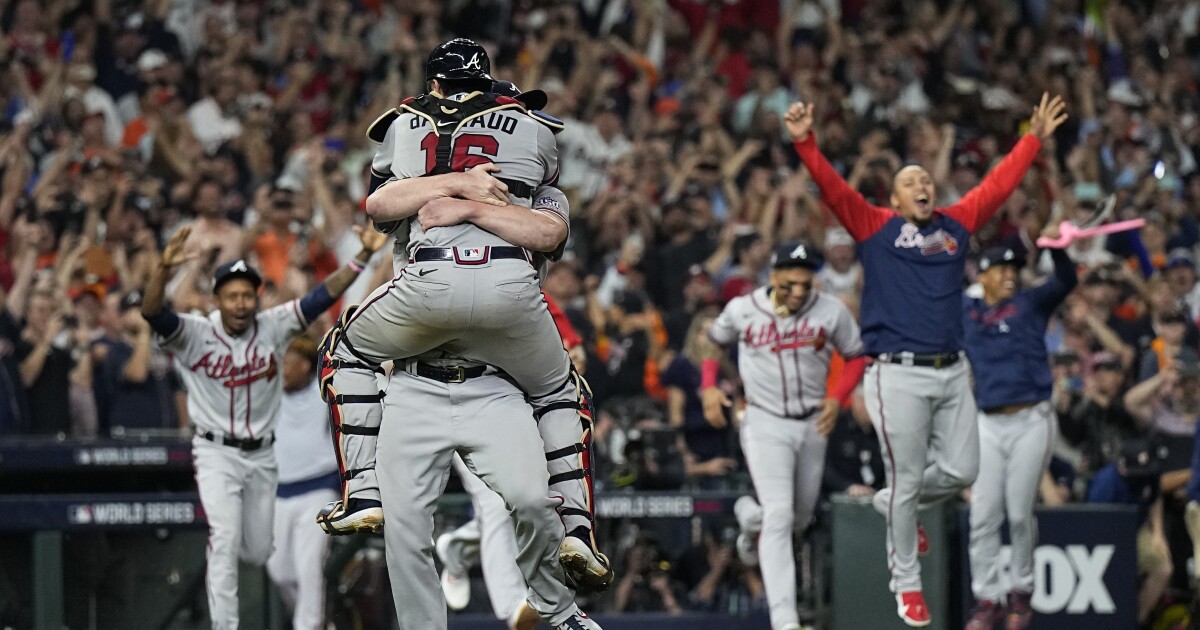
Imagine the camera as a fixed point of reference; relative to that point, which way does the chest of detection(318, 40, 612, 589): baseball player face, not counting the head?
away from the camera

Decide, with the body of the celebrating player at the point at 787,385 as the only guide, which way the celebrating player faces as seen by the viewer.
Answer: toward the camera

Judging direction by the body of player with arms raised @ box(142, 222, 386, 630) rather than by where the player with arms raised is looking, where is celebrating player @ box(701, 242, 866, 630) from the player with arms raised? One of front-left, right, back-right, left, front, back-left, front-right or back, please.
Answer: left

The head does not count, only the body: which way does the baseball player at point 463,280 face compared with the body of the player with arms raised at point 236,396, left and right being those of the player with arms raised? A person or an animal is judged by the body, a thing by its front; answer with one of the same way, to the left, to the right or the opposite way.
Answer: the opposite way

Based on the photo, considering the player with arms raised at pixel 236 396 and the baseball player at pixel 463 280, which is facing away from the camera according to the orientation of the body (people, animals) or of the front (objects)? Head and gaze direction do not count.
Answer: the baseball player

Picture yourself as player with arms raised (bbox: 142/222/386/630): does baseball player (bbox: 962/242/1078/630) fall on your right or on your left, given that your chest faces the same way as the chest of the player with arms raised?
on your left

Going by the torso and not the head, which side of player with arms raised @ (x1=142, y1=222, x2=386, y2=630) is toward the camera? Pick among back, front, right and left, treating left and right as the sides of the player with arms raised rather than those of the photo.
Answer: front

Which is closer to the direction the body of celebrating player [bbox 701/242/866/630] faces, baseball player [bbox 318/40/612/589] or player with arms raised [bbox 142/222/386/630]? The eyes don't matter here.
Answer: the baseball player

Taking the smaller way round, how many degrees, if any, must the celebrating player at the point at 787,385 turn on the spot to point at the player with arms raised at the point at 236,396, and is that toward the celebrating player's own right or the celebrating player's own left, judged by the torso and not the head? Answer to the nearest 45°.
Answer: approximately 90° to the celebrating player's own right

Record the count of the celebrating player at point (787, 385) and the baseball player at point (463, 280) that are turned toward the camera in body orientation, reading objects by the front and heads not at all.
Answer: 1

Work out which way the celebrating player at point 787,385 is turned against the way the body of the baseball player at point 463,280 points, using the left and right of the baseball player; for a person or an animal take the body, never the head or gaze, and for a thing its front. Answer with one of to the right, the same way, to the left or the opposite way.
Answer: the opposite way
